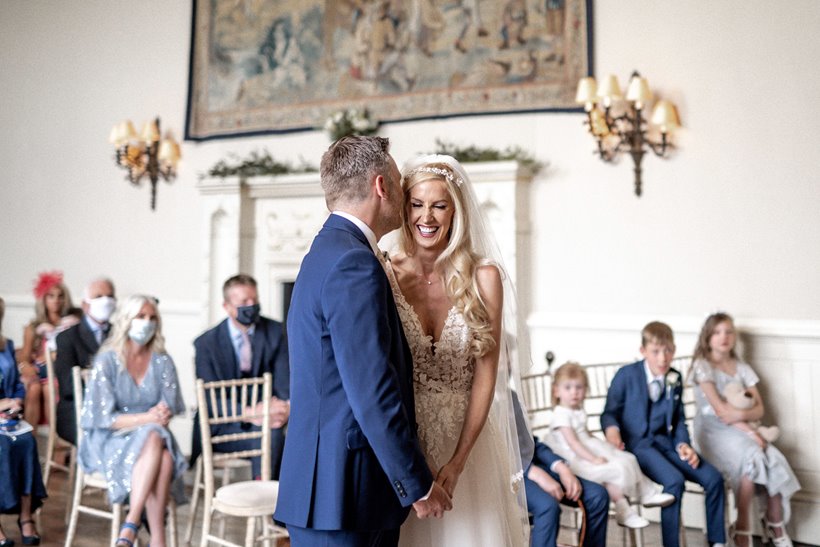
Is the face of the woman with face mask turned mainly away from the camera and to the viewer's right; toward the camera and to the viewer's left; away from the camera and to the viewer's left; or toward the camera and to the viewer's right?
toward the camera and to the viewer's right

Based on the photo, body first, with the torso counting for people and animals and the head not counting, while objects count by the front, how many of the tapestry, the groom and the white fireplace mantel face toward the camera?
2

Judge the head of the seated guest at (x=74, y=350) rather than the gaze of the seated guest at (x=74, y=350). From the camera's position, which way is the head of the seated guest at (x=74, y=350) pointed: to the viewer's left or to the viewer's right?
to the viewer's right

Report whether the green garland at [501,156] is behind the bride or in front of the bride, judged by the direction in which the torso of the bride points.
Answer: behind

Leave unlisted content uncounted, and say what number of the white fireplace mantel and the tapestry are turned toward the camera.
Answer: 2

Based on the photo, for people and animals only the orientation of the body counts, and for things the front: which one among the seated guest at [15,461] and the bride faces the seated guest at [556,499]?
the seated guest at [15,461]

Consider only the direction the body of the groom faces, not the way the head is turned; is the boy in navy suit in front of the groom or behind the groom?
in front

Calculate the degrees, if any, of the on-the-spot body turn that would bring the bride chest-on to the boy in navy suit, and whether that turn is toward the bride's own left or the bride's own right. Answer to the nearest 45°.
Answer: approximately 180°

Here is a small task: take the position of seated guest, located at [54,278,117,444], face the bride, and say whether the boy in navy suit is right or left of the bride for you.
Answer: left

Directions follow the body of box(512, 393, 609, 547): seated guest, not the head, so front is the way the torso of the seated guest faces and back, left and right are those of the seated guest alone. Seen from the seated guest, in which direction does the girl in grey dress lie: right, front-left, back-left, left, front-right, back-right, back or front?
left

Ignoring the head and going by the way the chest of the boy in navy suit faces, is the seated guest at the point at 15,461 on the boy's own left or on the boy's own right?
on the boy's own right
